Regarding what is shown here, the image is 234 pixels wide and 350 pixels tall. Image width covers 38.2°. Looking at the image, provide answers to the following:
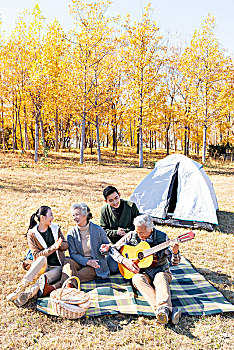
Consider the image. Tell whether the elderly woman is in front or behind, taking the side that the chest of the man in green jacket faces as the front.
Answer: in front

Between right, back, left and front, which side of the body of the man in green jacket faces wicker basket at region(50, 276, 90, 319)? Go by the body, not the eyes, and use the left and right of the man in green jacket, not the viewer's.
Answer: front

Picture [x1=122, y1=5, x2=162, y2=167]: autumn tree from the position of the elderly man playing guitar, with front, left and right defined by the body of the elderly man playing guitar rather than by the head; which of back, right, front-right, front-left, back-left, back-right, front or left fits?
back

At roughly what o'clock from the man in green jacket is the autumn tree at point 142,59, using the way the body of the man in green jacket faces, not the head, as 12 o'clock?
The autumn tree is roughly at 6 o'clock from the man in green jacket.

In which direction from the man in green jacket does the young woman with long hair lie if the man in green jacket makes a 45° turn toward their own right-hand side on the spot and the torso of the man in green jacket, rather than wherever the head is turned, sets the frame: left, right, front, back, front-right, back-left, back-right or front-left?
front

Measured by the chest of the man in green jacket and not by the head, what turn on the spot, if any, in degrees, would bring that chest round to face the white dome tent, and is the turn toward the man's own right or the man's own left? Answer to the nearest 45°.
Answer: approximately 135° to the man's own left

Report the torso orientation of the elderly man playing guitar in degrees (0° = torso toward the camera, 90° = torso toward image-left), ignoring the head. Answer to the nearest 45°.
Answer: approximately 0°

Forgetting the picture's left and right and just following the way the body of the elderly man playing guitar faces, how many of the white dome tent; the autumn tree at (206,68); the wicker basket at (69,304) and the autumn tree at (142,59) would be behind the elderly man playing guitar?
3

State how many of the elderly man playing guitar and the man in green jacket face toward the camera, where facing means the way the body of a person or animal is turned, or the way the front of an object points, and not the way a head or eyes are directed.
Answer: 2

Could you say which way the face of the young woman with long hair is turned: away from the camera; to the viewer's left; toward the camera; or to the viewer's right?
to the viewer's right

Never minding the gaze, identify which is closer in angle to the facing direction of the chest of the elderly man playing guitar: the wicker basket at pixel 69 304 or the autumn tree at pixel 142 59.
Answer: the wicker basket

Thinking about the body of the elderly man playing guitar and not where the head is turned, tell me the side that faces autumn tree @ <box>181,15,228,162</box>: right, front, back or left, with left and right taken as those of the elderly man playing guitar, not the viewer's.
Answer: back

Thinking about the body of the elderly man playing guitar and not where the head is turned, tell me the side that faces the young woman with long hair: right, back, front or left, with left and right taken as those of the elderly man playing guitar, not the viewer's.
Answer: right

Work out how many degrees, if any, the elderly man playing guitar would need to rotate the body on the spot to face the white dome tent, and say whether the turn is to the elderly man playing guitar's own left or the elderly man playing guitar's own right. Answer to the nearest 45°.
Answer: approximately 180°

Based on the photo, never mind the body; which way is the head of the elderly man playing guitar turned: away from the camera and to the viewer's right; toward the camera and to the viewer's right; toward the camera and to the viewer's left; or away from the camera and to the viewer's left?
toward the camera and to the viewer's left

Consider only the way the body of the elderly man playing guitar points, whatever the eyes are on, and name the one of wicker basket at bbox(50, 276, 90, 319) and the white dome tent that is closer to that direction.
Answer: the wicker basket
